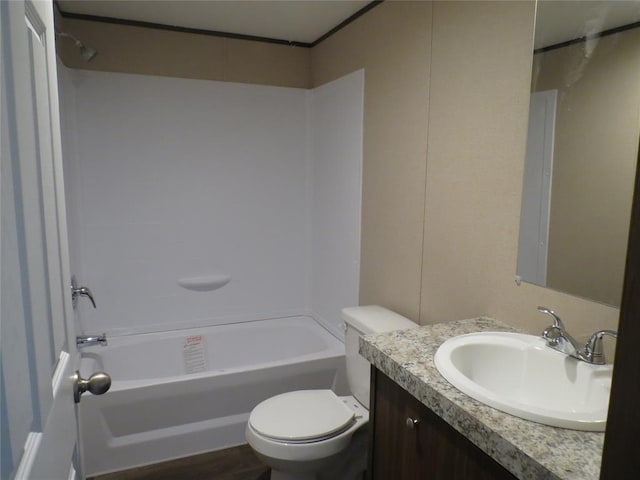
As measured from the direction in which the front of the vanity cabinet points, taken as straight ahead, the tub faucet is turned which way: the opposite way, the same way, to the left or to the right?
the opposite way

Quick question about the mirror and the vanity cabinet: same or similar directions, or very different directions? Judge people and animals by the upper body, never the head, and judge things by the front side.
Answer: same or similar directions

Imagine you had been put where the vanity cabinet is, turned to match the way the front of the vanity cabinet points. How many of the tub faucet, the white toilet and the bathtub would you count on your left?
0

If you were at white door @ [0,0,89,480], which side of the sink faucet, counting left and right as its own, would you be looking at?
front

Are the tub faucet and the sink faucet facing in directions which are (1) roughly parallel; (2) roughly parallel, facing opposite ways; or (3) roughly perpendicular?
roughly parallel, facing opposite ways

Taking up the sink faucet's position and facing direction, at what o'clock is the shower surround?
The shower surround is roughly at 2 o'clock from the sink faucet.

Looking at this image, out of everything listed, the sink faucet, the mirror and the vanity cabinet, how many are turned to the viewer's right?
0

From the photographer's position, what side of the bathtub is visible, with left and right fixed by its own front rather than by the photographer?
front

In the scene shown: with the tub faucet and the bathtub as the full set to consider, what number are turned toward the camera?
1

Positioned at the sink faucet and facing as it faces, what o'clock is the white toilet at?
The white toilet is roughly at 2 o'clock from the sink faucet.

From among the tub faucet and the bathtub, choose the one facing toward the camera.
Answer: the bathtub

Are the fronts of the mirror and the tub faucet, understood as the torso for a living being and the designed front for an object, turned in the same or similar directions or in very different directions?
very different directions

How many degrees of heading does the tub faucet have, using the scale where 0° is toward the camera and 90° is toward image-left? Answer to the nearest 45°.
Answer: approximately 270°

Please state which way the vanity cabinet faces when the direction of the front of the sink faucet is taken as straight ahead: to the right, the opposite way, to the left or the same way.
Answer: the same way

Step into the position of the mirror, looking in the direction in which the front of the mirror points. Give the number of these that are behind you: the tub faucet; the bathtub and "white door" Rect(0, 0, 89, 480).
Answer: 0

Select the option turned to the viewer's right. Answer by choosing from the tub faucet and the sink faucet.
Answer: the tub faucet
